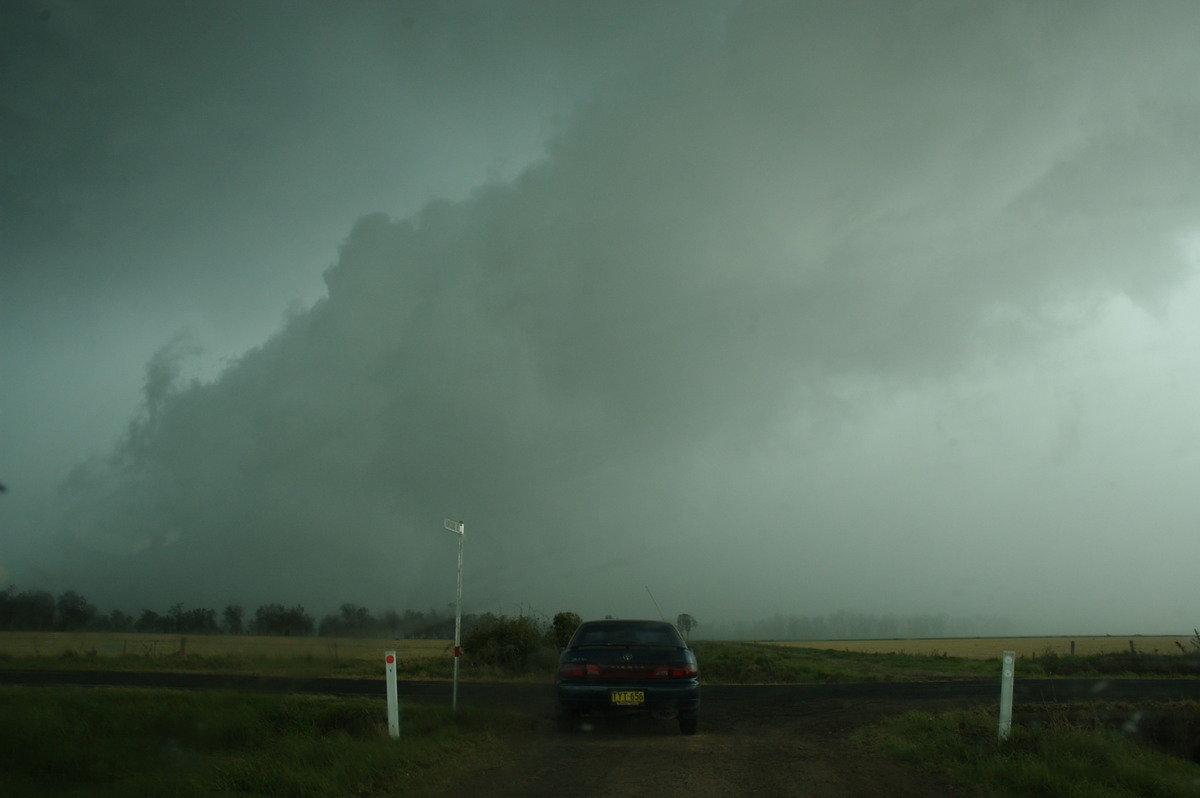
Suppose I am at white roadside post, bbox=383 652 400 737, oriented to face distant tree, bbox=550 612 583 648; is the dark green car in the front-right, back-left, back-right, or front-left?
front-right

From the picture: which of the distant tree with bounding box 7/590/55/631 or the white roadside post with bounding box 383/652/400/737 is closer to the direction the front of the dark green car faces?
the distant tree

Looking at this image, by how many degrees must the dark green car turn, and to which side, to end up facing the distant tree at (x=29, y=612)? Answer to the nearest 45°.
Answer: approximately 45° to its left

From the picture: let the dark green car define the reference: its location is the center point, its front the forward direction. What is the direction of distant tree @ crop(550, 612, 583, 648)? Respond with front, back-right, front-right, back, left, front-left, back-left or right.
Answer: front

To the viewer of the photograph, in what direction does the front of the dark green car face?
facing away from the viewer

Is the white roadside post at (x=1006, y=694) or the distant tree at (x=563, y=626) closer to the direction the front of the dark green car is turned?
the distant tree

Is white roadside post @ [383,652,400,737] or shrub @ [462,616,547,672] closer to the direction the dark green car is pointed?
the shrub

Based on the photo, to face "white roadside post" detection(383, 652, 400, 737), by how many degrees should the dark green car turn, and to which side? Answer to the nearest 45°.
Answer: approximately 135° to its left

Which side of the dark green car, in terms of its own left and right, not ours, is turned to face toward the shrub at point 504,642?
front

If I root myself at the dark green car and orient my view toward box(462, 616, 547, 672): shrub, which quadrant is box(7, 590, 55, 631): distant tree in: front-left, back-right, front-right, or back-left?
front-left

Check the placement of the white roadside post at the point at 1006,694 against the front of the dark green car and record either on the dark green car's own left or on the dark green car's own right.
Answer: on the dark green car's own right
